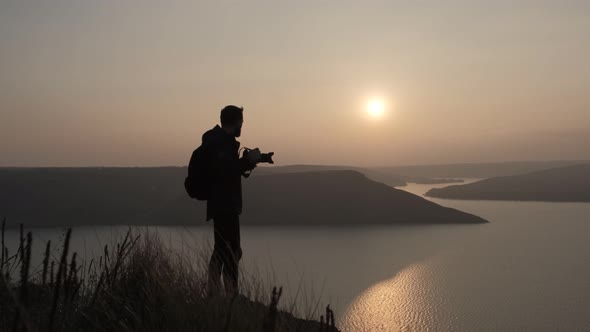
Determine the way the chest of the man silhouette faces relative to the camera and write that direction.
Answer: to the viewer's right
